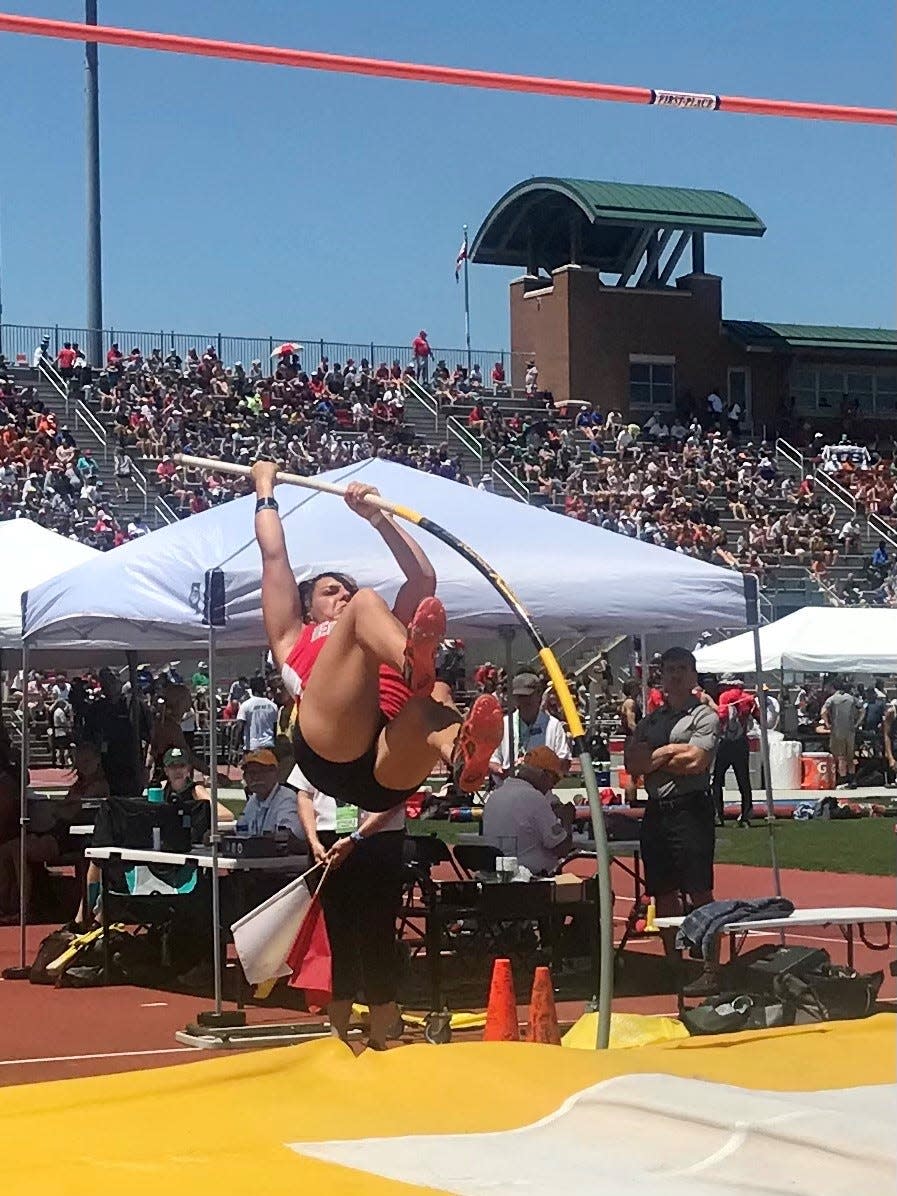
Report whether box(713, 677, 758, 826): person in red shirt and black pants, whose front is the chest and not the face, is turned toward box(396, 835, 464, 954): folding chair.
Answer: no

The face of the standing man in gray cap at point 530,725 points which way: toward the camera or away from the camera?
toward the camera

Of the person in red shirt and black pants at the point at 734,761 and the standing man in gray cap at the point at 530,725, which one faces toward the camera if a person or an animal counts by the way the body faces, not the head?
the standing man in gray cap

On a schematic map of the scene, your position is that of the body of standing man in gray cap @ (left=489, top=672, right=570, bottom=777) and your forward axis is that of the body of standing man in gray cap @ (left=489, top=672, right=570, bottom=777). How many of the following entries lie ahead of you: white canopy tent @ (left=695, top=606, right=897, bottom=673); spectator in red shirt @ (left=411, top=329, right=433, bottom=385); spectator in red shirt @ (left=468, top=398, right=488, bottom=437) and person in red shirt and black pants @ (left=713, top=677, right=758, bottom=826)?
0

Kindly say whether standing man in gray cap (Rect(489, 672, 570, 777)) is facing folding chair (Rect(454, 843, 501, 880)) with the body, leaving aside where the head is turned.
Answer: yes

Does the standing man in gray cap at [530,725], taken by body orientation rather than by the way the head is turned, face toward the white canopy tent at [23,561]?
no

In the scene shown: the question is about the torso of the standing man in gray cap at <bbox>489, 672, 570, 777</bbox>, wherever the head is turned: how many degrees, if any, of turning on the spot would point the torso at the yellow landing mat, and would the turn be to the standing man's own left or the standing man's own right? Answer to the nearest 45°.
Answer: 0° — they already face it

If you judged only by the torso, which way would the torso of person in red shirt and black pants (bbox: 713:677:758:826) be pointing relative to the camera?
away from the camera

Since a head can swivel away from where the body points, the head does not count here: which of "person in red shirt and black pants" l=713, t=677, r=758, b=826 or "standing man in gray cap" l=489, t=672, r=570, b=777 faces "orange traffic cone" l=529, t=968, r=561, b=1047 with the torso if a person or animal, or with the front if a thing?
the standing man in gray cap

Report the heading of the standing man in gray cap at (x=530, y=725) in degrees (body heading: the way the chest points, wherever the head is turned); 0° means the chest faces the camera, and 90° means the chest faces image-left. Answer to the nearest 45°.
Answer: approximately 0°

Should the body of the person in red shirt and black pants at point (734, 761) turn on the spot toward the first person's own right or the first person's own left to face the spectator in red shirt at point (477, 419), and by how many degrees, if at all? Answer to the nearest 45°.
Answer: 0° — they already face them

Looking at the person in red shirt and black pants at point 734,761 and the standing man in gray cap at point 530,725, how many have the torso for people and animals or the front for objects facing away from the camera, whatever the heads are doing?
1

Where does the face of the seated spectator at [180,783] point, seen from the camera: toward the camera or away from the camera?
toward the camera
